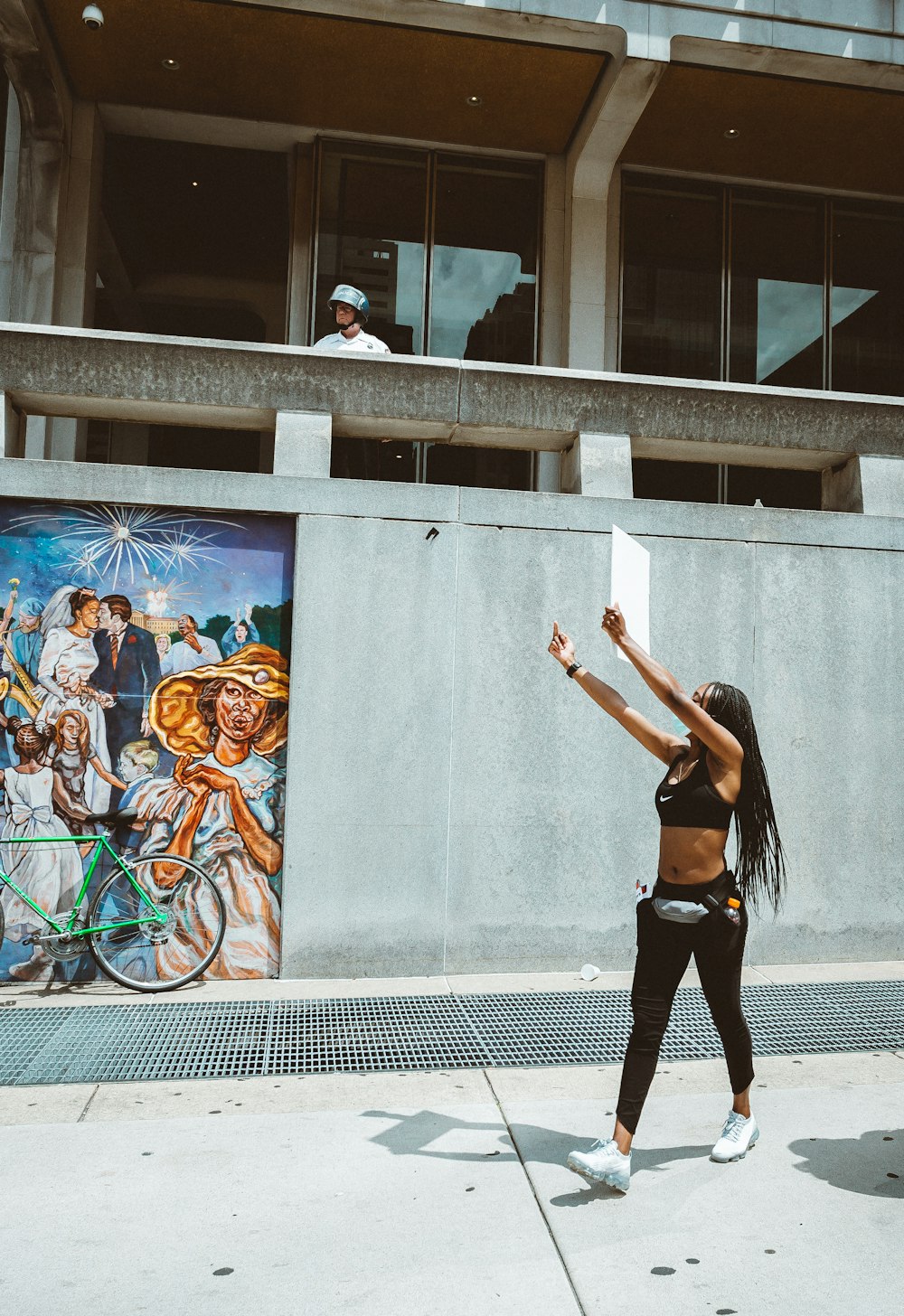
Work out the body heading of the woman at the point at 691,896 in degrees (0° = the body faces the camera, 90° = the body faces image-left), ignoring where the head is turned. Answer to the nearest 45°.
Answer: approximately 45°

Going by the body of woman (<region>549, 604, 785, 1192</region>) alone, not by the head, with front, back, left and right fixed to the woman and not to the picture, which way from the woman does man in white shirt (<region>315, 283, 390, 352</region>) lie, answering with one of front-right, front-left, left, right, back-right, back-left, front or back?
right

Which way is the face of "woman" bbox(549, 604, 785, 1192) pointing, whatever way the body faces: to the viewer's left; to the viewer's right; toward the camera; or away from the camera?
to the viewer's left

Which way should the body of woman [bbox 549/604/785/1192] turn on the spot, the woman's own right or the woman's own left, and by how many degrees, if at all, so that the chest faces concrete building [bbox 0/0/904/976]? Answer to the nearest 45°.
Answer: approximately 135° to the woman's own right
